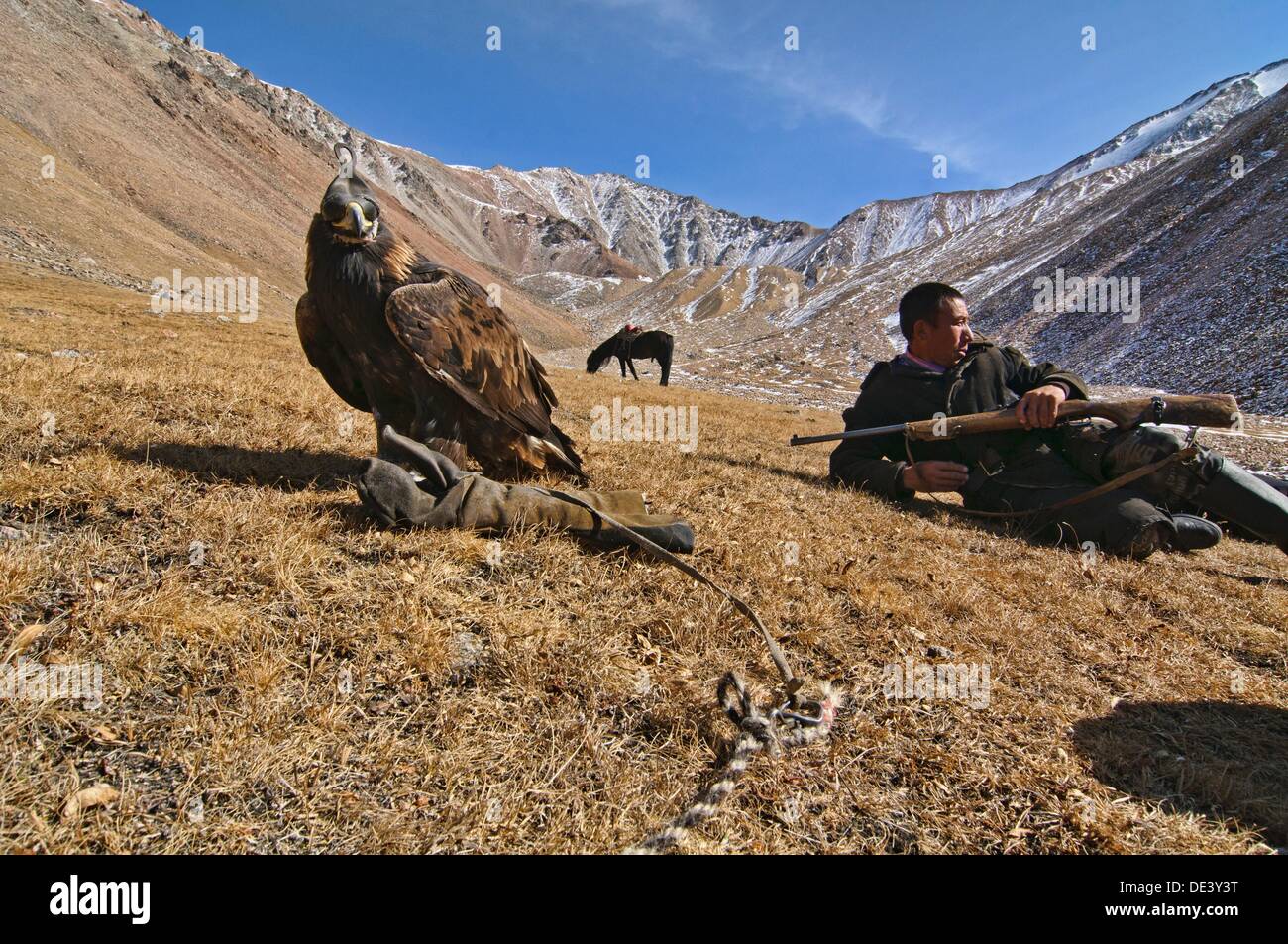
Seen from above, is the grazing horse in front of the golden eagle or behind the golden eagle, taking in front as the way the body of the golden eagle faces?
behind

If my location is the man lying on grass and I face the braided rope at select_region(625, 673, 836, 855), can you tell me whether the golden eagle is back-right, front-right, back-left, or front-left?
front-right

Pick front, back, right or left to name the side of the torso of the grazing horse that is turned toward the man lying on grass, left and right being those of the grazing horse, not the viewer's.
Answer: left

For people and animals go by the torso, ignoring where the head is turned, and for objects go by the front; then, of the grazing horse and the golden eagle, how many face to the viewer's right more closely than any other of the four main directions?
0

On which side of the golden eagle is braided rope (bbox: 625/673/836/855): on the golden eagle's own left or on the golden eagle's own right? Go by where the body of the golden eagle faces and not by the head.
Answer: on the golden eagle's own left

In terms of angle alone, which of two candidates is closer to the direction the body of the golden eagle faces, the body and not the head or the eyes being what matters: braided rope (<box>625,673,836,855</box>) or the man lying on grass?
the braided rope

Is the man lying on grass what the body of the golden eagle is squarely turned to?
no

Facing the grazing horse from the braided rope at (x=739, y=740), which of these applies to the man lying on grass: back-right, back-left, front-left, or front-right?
front-right

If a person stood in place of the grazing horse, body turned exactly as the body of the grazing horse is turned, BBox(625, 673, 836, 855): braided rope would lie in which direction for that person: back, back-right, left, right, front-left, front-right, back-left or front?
left

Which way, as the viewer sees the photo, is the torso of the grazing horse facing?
to the viewer's left

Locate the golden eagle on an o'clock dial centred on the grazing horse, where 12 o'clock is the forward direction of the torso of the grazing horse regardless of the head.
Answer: The golden eagle is roughly at 9 o'clock from the grazing horse.
